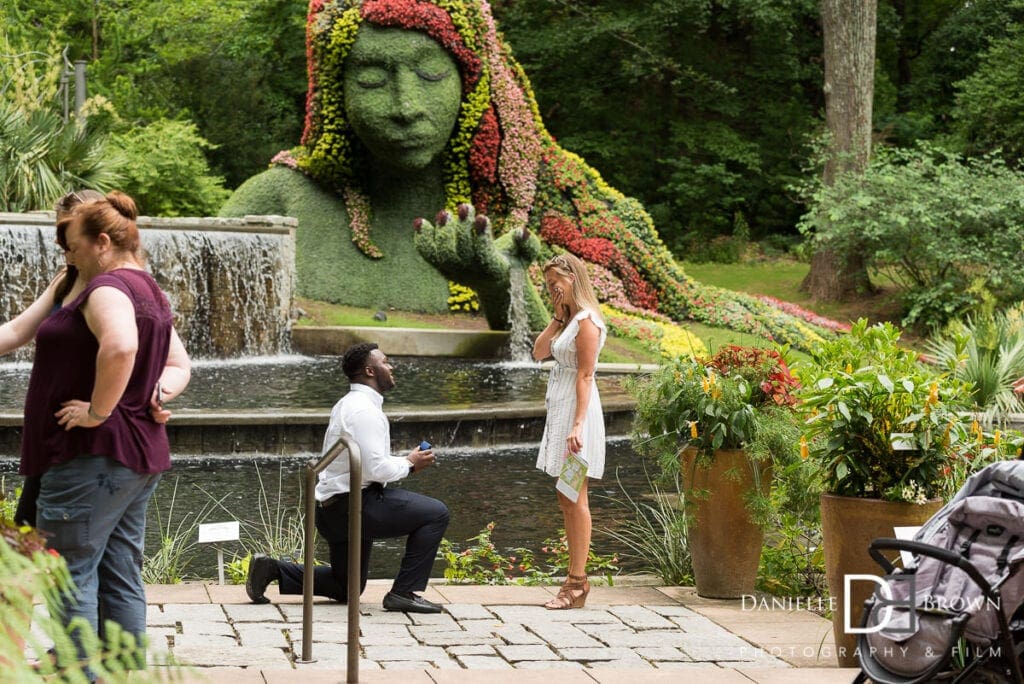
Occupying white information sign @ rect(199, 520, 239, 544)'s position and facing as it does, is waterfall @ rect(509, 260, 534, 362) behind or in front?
behind

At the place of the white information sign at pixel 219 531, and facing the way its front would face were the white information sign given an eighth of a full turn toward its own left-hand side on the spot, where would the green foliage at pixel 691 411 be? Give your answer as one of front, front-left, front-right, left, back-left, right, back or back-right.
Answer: front-left

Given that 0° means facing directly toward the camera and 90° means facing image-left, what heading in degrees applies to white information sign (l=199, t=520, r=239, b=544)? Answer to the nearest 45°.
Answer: approximately 0°

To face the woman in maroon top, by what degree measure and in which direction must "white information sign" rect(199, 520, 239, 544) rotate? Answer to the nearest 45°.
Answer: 0° — it already faces them

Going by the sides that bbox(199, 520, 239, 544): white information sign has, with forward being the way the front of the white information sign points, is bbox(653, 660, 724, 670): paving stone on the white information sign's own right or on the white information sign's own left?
on the white information sign's own left

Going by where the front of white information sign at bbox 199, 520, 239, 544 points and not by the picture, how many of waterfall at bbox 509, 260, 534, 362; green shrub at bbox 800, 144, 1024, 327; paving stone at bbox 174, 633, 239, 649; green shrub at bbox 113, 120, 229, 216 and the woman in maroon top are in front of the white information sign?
2

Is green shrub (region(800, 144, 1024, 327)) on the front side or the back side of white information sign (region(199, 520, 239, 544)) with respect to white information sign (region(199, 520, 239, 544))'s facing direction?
on the back side

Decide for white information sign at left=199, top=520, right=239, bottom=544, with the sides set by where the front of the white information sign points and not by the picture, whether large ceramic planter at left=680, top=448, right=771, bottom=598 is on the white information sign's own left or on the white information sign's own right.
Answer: on the white information sign's own left

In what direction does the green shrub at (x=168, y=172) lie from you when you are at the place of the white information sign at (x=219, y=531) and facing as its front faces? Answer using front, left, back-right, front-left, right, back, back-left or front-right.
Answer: back

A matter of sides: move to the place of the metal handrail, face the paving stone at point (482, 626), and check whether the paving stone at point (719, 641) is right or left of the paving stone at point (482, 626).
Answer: right

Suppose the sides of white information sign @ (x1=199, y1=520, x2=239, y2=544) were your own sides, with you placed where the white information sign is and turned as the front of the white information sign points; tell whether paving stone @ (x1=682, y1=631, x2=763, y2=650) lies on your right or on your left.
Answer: on your left
